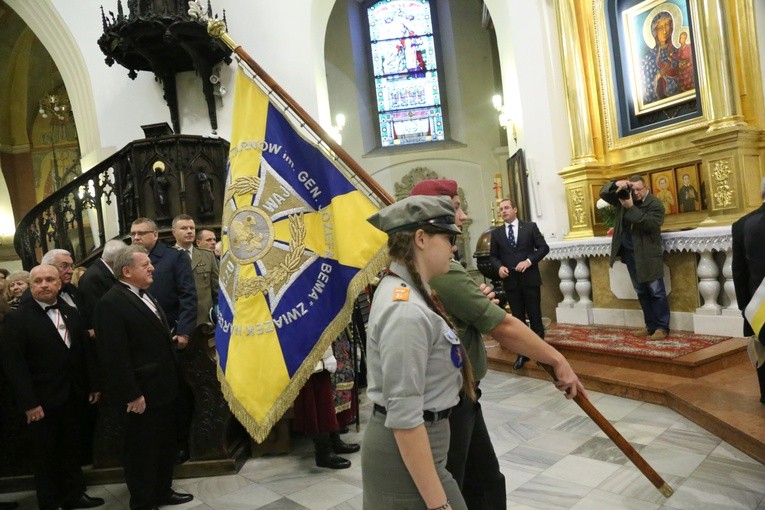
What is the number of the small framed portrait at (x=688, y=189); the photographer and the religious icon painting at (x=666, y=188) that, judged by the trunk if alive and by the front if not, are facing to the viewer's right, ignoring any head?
0

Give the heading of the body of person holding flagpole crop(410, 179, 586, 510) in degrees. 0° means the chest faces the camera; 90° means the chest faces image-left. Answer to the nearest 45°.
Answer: approximately 270°

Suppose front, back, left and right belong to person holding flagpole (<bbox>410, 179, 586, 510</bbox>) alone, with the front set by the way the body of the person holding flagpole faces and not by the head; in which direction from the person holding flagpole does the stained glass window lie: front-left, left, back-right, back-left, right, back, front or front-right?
left

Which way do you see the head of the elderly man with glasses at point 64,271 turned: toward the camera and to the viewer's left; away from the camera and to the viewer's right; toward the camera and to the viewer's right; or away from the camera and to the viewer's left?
toward the camera and to the viewer's right

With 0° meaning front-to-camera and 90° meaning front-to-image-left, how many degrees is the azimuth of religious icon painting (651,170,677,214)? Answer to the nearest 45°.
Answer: approximately 45°

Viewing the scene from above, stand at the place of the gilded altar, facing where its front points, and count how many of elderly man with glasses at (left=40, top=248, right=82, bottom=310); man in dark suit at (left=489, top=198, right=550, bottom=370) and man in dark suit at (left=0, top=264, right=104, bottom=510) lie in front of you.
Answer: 3

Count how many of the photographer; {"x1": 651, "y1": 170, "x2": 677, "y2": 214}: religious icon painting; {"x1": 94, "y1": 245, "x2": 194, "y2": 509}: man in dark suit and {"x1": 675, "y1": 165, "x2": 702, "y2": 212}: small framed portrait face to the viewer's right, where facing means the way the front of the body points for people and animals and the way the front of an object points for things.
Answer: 1

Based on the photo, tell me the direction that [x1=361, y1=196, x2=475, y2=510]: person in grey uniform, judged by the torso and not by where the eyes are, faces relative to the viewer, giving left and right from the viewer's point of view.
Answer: facing to the right of the viewer

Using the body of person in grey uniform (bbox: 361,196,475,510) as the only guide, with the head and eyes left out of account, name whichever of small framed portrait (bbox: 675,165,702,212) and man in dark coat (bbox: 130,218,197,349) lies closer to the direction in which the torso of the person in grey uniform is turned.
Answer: the small framed portrait

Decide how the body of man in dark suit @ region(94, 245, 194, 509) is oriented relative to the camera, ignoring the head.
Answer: to the viewer's right

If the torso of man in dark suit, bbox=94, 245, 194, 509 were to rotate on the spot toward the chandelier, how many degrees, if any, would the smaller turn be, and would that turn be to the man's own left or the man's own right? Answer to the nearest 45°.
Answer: approximately 90° to the man's own left

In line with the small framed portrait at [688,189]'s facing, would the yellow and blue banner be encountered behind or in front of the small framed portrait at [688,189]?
in front

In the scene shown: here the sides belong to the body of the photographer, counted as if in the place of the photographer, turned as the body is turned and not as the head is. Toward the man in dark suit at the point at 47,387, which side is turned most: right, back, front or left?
front
